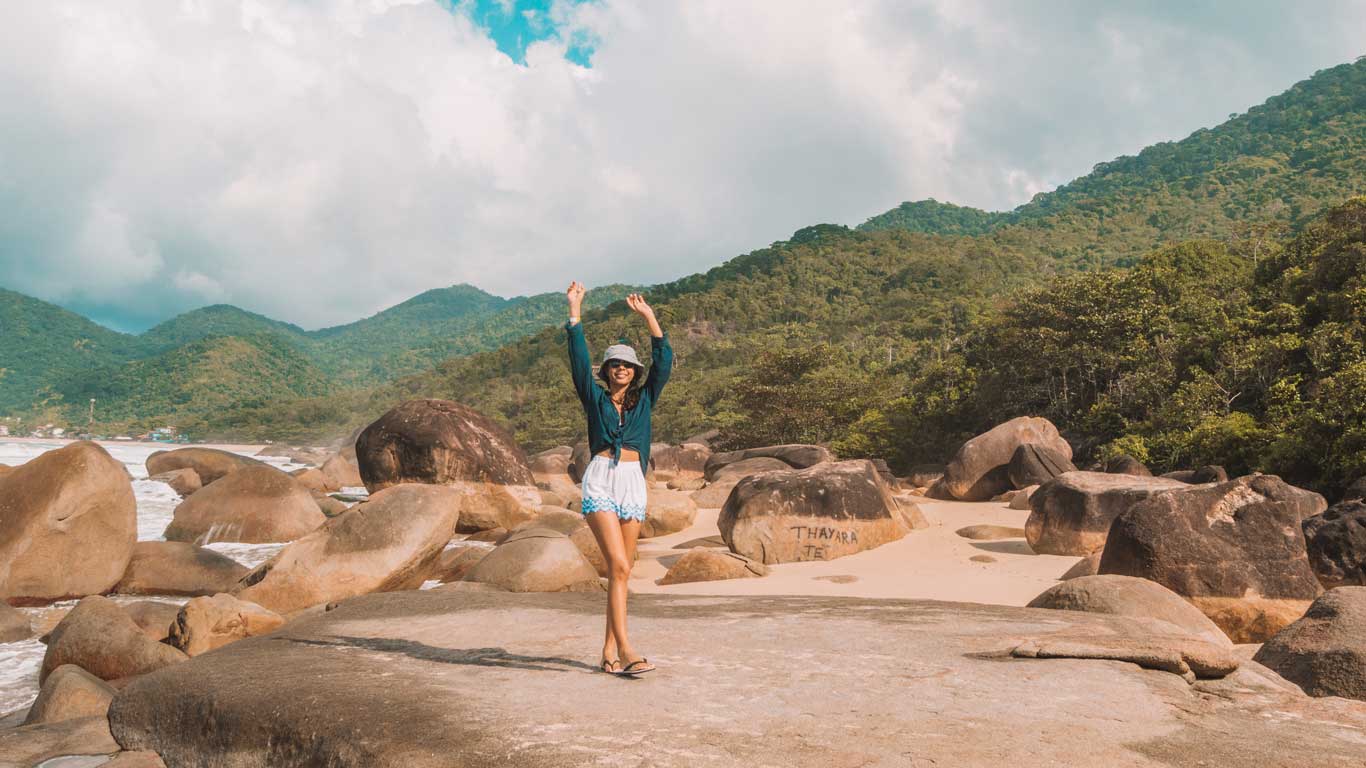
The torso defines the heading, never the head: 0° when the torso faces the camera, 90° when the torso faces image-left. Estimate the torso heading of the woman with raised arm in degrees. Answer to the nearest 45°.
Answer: approximately 0°

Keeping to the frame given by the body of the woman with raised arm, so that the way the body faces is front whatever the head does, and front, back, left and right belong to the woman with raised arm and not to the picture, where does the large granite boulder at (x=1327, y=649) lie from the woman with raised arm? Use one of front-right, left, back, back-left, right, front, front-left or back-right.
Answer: left

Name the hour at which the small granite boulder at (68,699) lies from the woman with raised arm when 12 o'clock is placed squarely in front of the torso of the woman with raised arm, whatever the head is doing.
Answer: The small granite boulder is roughly at 4 o'clock from the woman with raised arm.

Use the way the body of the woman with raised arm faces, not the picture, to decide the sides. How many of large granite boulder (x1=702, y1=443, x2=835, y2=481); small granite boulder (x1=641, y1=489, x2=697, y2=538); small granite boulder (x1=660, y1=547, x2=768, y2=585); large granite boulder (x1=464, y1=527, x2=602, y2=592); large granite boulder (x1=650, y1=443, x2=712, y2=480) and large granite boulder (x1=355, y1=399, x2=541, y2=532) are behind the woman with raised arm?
6

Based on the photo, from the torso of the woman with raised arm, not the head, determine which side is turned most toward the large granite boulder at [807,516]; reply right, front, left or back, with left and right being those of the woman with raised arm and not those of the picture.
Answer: back

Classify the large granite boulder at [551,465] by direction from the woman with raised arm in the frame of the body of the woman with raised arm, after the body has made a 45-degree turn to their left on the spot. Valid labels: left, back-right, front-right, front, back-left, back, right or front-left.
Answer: back-left

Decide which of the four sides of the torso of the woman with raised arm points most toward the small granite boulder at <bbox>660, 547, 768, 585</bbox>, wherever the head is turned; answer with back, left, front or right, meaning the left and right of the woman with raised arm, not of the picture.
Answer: back

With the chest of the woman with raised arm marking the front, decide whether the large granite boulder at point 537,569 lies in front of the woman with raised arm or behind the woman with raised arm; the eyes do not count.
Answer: behind

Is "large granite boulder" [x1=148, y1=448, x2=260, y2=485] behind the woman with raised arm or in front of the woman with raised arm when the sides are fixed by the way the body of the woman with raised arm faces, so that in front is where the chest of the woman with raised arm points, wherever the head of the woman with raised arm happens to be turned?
behind

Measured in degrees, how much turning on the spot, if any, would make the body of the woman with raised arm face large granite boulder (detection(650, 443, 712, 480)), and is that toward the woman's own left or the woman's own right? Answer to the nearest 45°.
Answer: approximately 180°

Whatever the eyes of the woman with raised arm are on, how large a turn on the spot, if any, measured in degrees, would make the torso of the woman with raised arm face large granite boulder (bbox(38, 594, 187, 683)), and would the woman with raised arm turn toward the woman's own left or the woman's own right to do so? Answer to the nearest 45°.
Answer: approximately 135° to the woman's own right

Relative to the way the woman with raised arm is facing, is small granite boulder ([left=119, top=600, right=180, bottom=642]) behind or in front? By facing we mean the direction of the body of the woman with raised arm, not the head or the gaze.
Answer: behind

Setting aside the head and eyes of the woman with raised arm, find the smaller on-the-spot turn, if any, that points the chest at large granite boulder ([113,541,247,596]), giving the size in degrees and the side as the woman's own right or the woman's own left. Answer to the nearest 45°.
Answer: approximately 135° to the woman's own right

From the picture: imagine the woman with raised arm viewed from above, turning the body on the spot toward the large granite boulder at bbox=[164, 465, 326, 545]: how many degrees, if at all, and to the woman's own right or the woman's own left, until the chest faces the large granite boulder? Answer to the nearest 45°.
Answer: approximately 135° to the woman's own right

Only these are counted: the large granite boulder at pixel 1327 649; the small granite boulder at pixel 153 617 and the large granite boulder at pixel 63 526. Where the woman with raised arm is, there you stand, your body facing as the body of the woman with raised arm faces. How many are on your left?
1

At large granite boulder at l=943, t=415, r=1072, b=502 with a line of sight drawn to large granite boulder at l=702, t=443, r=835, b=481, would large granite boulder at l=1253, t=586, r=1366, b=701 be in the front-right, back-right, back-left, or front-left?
back-left
